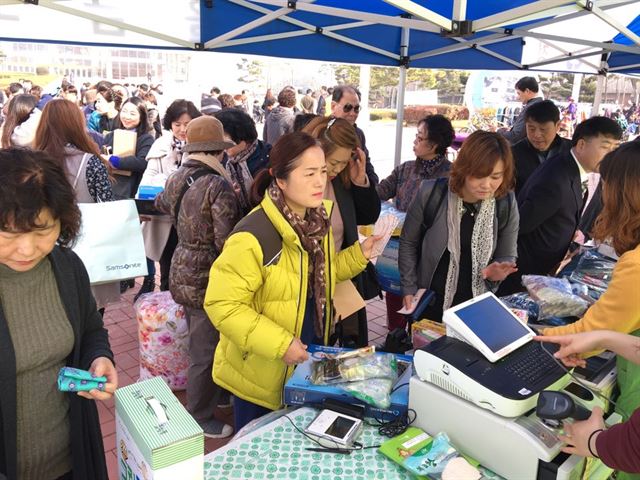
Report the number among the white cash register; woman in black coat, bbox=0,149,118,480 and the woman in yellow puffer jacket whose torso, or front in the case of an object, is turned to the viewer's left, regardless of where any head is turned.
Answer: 0

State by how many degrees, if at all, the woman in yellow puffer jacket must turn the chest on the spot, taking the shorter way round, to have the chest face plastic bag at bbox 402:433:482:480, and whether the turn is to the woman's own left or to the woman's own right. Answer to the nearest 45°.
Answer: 0° — they already face it

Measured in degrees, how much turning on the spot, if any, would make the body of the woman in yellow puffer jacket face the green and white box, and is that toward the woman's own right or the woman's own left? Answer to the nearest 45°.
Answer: approximately 45° to the woman's own right

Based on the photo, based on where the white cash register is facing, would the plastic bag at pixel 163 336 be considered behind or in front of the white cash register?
behind

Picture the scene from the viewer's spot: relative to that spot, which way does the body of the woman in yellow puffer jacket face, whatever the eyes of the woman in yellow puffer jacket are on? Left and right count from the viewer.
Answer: facing the viewer and to the right of the viewer

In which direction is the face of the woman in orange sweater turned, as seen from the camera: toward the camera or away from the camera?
away from the camera

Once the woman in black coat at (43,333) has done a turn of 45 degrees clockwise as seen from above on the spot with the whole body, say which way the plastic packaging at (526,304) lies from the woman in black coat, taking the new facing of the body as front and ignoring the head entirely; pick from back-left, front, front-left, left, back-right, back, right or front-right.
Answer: back-left

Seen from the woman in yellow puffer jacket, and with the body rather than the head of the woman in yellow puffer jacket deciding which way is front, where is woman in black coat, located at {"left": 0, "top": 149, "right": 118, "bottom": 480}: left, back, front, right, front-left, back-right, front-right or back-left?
right

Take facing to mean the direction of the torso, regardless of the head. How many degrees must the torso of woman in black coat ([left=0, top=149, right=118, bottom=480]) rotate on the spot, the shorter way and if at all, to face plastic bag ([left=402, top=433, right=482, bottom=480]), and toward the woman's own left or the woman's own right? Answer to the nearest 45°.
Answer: approximately 45° to the woman's own left

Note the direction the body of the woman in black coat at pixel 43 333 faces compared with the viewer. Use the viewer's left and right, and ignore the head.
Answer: facing the viewer

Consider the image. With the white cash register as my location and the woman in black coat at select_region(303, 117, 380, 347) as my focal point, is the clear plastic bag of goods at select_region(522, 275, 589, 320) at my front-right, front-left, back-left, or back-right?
front-right
